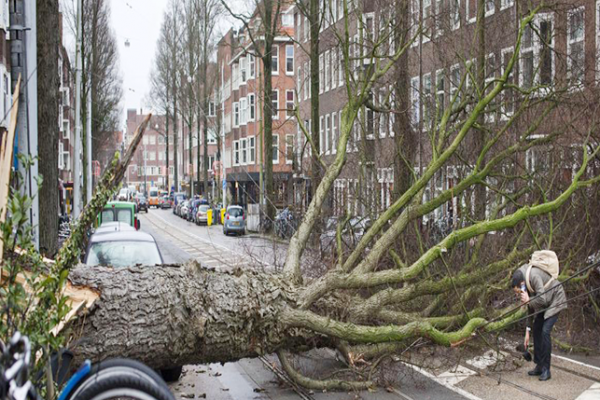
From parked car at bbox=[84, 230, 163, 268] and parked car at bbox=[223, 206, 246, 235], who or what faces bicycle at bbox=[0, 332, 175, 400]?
parked car at bbox=[84, 230, 163, 268]

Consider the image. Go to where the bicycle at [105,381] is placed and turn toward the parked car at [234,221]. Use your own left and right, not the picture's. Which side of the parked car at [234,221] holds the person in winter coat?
right

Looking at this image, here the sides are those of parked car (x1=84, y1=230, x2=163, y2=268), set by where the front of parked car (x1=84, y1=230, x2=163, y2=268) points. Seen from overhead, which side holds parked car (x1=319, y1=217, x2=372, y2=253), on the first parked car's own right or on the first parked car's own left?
on the first parked car's own left

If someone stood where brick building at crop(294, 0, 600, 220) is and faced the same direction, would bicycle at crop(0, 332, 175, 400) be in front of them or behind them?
in front

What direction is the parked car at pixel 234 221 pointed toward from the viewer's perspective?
away from the camera

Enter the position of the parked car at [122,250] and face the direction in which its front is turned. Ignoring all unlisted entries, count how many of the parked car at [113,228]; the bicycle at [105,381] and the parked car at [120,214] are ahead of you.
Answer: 1

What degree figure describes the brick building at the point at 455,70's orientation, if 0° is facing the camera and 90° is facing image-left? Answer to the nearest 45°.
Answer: approximately 45°

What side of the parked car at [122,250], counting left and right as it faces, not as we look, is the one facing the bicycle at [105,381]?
front

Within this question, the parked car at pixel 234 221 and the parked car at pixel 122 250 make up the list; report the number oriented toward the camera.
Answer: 1
